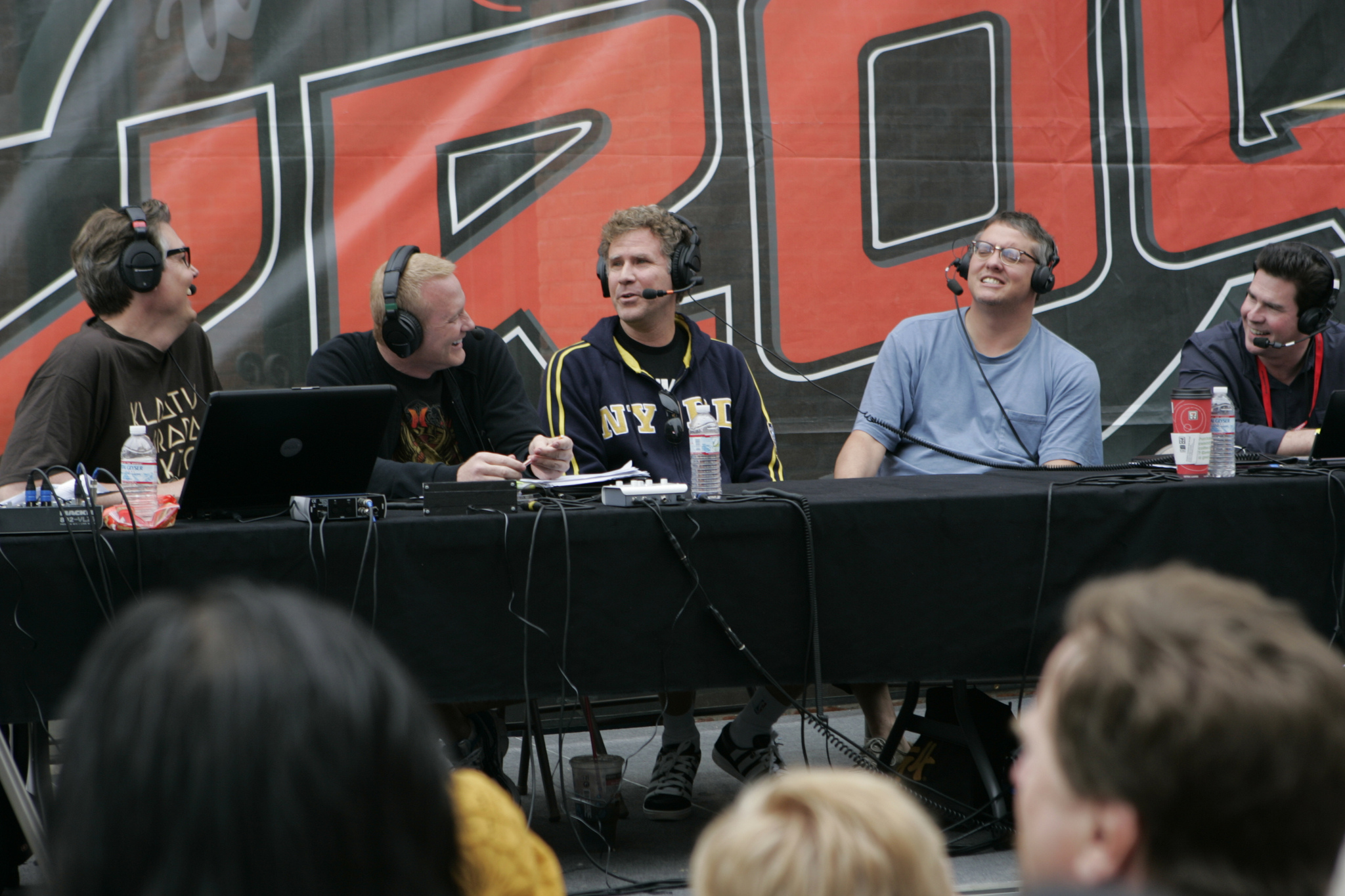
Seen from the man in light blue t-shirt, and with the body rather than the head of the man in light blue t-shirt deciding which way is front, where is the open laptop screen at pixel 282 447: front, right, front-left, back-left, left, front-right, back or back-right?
front-right

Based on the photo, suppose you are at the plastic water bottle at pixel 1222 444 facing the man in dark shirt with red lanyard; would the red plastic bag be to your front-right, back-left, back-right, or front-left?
back-left

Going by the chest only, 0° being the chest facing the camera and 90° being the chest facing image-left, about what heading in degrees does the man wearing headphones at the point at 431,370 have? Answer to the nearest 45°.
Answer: approximately 315°

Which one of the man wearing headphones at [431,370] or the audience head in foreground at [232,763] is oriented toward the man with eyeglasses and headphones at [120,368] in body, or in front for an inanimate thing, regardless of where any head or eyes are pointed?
the audience head in foreground

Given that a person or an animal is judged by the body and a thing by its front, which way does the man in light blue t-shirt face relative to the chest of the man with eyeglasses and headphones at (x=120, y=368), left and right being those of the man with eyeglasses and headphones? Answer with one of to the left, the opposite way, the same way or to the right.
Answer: to the right

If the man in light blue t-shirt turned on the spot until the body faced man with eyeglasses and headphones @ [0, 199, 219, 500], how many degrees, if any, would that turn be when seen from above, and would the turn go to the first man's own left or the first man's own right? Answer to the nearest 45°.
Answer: approximately 45° to the first man's own right

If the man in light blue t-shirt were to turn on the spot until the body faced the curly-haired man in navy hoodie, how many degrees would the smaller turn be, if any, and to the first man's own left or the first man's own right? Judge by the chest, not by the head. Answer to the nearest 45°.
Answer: approximately 90° to the first man's own right

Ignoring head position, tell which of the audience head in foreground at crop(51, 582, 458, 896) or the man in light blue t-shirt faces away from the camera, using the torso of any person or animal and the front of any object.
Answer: the audience head in foreground

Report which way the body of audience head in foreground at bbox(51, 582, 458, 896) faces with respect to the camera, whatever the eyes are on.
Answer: away from the camera

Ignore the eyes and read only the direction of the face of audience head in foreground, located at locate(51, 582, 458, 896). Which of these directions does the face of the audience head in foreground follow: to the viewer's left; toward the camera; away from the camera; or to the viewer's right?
away from the camera

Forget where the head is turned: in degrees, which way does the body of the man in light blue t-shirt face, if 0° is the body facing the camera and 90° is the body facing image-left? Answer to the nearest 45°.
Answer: approximately 0°

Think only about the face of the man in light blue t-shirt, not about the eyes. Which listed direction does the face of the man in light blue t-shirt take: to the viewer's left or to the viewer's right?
to the viewer's left

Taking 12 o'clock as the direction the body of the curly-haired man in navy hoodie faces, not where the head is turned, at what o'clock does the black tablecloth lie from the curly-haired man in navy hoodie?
The black tablecloth is roughly at 12 o'clock from the curly-haired man in navy hoodie.

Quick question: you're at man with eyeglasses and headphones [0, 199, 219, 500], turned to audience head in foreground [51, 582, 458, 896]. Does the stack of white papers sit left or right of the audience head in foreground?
left

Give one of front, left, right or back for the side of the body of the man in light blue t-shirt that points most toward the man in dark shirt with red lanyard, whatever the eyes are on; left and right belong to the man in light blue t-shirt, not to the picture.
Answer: left
